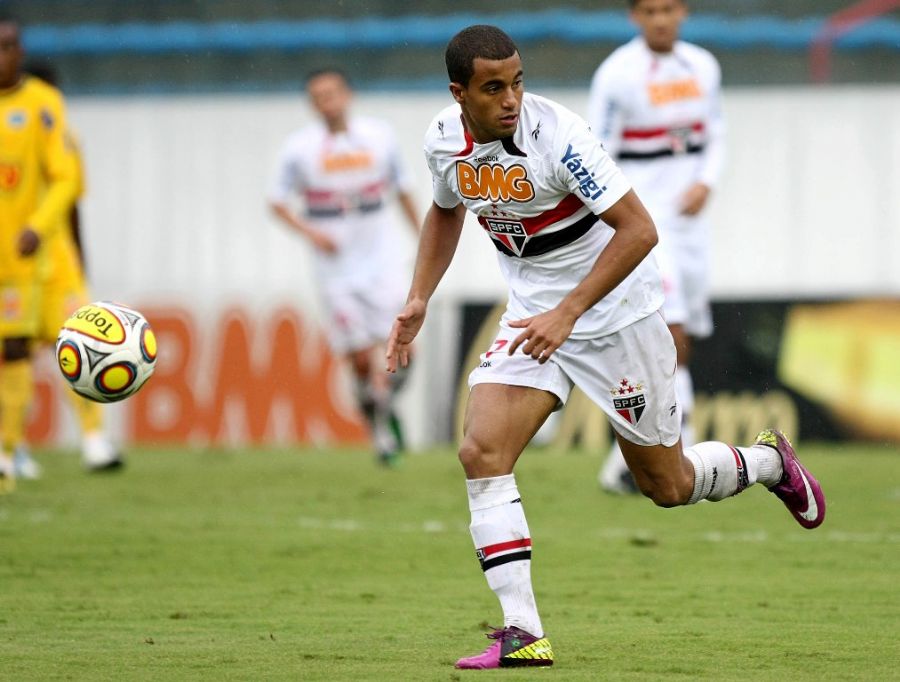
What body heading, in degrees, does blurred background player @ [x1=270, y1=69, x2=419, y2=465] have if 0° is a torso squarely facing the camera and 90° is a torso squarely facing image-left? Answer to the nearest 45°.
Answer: approximately 0°

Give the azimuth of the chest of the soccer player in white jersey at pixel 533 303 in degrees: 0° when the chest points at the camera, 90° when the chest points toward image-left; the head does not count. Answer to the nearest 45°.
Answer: approximately 45°

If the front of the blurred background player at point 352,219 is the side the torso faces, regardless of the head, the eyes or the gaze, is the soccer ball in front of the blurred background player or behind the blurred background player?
in front

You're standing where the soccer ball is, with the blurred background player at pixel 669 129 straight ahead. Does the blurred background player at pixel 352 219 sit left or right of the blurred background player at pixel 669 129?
left

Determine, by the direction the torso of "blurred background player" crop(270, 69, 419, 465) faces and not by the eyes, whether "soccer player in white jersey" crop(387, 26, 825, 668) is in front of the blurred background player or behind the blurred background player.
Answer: in front

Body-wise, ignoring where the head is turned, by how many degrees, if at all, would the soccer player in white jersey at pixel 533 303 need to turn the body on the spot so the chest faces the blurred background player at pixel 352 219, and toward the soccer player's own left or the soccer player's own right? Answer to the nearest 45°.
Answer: approximately 135° to the soccer player's own right

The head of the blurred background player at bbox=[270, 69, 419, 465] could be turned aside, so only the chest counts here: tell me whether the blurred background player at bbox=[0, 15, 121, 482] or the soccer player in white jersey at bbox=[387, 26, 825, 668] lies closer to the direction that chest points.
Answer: the soccer player in white jersey
